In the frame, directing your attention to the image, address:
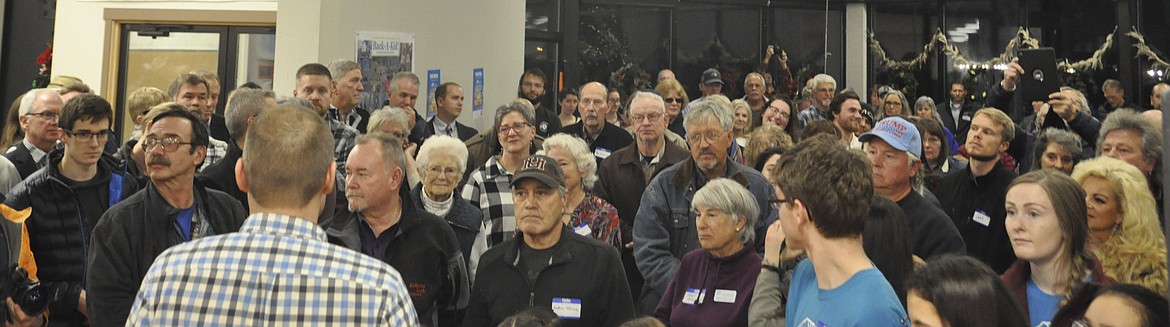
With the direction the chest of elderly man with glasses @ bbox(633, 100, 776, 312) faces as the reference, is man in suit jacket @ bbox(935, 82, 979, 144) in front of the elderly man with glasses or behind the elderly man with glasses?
behind

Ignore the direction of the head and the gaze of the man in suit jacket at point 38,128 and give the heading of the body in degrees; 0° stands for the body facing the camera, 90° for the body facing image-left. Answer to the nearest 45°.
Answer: approximately 315°

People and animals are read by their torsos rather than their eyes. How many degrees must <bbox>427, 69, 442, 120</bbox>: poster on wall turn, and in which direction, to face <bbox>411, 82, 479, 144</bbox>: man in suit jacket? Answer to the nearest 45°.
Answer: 0° — it already faces them

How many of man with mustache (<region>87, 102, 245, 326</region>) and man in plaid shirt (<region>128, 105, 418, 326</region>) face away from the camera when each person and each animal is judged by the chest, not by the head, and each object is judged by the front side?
1

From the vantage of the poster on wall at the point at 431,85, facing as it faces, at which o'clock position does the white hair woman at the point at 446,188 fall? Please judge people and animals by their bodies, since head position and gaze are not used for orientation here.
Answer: The white hair woman is roughly at 12 o'clock from the poster on wall.

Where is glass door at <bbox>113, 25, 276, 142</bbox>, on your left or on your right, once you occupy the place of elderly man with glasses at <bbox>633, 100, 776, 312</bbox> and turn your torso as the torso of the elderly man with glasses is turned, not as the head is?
on your right

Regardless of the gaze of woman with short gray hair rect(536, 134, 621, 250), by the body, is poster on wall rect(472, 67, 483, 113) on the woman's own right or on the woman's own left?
on the woman's own right

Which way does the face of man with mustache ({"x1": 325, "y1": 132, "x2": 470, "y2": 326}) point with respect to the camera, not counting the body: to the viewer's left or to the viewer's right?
to the viewer's left

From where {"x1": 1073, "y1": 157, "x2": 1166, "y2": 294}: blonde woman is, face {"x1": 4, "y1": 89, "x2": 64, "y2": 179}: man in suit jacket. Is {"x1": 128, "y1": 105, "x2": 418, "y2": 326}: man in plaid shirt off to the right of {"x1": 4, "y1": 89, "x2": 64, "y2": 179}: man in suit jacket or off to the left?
left
